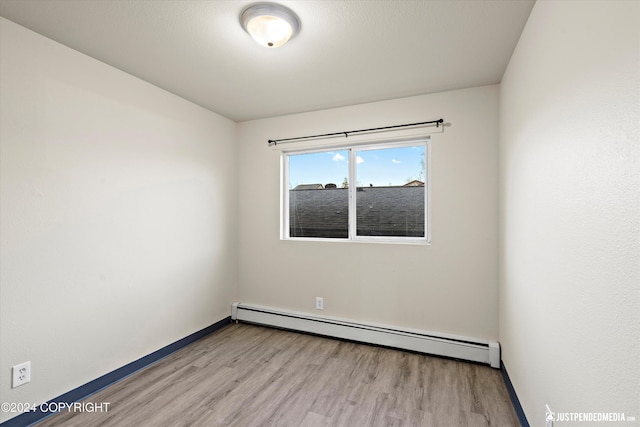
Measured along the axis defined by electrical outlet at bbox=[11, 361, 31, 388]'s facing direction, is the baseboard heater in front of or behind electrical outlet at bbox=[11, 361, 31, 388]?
in front

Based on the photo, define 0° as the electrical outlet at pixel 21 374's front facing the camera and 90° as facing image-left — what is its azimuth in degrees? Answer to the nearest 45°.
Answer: approximately 315°

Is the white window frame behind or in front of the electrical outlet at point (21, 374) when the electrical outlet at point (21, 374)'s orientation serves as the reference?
in front
